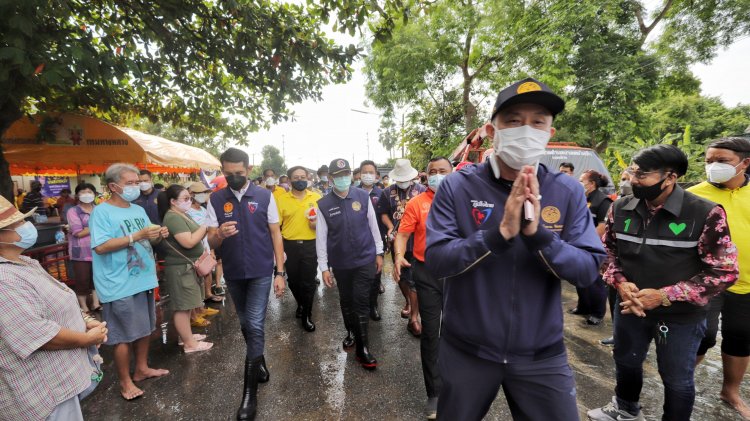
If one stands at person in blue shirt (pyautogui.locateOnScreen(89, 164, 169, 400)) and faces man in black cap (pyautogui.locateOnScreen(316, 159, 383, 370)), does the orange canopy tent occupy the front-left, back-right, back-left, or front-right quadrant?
back-left

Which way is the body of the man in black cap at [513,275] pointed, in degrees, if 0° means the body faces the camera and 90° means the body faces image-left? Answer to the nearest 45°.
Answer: approximately 0°

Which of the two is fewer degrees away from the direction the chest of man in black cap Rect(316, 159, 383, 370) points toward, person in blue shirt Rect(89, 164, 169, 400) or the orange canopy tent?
the person in blue shirt

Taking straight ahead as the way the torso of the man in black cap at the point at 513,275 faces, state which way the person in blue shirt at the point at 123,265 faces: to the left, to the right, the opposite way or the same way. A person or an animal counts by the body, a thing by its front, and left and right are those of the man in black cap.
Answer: to the left

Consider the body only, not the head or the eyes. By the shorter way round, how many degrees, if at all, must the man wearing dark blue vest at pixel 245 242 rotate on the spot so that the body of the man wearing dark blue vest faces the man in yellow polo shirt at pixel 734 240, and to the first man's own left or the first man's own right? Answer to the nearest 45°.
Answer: approximately 45° to the first man's own left

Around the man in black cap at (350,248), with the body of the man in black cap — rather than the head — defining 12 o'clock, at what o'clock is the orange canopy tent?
The orange canopy tent is roughly at 4 o'clock from the man in black cap.

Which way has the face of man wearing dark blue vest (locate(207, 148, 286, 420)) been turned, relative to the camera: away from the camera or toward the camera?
toward the camera

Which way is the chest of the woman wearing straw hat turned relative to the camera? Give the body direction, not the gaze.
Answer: to the viewer's right

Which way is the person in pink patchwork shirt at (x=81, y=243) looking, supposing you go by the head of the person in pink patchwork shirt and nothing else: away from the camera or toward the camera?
toward the camera

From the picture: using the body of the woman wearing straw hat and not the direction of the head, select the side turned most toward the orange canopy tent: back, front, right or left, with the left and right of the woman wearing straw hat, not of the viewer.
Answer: left

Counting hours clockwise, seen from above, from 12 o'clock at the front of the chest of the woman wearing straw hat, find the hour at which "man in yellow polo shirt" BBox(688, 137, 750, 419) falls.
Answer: The man in yellow polo shirt is roughly at 1 o'clock from the woman wearing straw hat.

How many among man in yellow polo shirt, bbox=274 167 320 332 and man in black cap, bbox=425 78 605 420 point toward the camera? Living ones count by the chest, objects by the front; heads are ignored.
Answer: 2

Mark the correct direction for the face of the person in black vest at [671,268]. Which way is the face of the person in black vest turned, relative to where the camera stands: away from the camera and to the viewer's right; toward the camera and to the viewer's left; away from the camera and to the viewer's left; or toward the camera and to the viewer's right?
toward the camera and to the viewer's left

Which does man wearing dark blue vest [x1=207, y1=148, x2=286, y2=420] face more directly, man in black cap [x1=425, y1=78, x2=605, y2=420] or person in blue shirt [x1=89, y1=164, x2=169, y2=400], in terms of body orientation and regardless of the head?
the man in black cap

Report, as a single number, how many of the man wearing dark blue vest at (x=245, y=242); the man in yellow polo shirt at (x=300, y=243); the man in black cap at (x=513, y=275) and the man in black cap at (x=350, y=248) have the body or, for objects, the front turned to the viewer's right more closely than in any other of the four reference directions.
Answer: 0

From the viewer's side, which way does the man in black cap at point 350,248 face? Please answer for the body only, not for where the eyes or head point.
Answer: toward the camera
